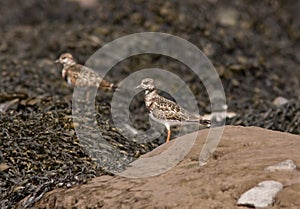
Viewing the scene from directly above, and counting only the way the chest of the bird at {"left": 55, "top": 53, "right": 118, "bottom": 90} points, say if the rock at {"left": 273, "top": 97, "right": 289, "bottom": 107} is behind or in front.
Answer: behind

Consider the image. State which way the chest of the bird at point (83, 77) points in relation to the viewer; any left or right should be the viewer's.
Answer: facing to the left of the viewer

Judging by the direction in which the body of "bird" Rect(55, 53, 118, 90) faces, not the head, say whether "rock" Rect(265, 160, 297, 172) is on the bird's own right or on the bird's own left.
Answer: on the bird's own left

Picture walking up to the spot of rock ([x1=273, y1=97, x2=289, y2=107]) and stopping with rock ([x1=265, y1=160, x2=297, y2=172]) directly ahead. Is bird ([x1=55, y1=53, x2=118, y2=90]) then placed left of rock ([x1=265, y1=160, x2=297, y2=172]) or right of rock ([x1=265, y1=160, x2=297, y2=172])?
right

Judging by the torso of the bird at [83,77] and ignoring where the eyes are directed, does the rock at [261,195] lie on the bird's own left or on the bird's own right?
on the bird's own left
